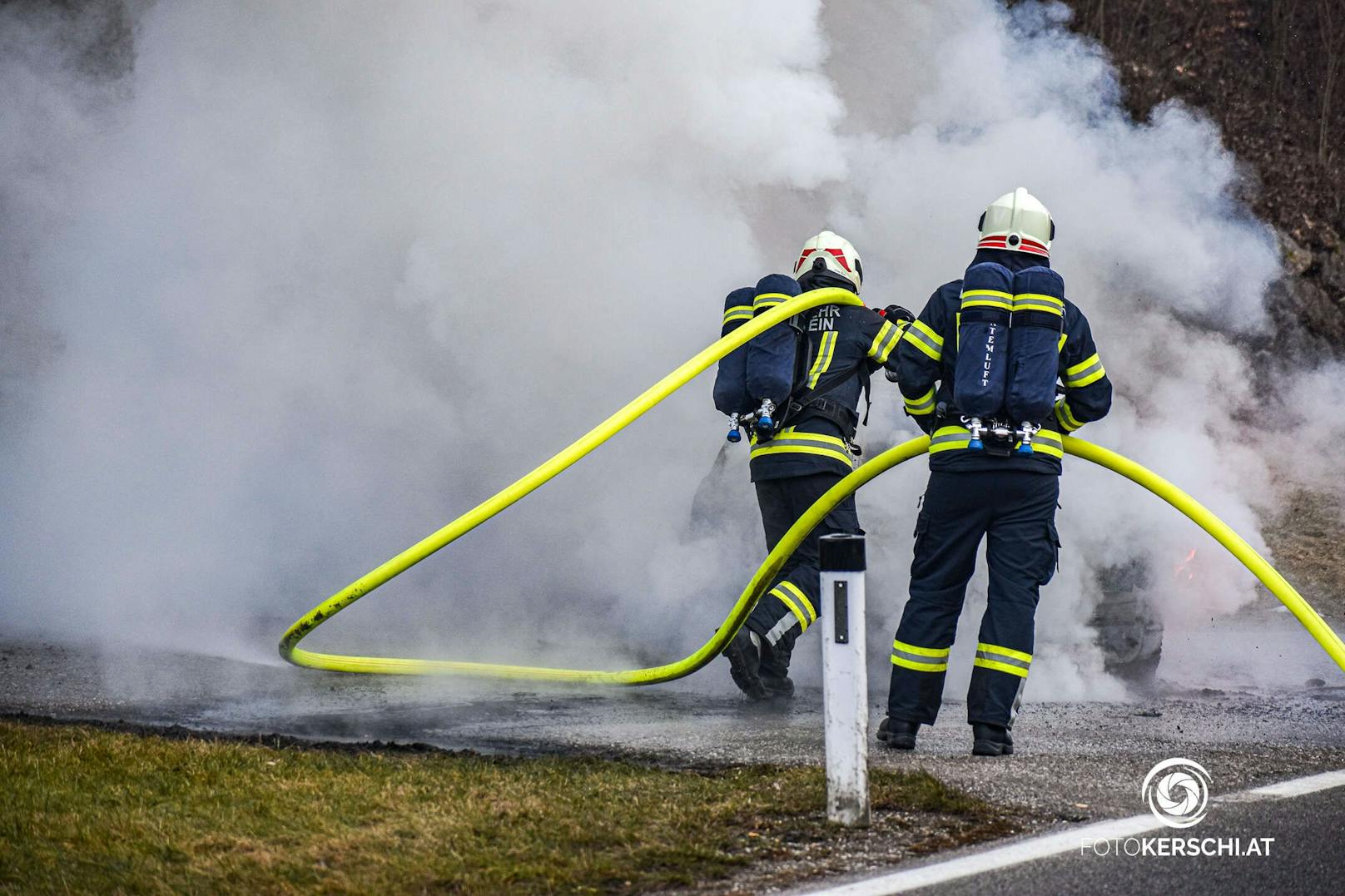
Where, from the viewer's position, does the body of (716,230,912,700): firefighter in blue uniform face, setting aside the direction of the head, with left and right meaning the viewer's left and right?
facing away from the viewer and to the right of the viewer

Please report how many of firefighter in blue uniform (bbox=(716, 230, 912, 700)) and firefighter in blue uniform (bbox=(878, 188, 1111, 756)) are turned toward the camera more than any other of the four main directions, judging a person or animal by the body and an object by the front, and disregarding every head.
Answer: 0

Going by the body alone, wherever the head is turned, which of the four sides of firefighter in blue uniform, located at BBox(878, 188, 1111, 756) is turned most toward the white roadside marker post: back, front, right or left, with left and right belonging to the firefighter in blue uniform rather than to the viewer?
back

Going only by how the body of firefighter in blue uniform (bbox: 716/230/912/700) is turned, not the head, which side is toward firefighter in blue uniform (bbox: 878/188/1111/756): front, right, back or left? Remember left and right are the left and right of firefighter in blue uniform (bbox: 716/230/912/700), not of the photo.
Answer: right

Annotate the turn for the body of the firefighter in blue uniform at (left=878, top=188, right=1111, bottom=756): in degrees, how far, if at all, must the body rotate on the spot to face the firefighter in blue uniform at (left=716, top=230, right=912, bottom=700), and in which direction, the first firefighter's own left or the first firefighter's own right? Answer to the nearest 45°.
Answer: approximately 45° to the first firefighter's own left

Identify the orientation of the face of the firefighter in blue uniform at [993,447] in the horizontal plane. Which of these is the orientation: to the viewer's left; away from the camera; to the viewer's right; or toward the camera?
away from the camera

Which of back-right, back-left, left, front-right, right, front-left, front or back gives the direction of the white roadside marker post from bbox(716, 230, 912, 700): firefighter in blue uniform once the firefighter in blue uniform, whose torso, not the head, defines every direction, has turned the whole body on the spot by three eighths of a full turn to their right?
front

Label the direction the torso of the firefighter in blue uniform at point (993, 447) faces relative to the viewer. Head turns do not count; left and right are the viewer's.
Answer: facing away from the viewer
